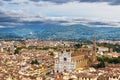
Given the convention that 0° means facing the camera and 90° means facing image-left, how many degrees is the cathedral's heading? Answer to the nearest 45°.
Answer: approximately 45°
